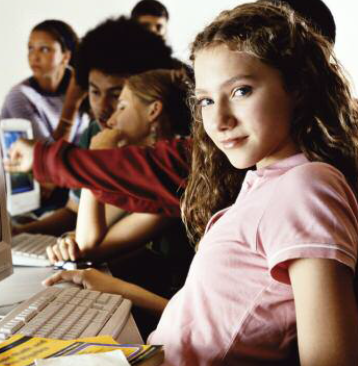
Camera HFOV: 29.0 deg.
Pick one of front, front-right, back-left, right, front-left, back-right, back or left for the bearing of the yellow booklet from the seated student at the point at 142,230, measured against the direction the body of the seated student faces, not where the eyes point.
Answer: left

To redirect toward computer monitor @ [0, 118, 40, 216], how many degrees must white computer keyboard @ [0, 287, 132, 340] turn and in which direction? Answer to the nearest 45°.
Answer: approximately 90° to its left

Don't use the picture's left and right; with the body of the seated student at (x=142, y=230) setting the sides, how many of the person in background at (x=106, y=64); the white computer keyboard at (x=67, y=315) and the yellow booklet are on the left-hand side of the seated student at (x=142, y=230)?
2

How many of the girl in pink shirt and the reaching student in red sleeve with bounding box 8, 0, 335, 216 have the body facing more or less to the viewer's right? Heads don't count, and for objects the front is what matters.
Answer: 0

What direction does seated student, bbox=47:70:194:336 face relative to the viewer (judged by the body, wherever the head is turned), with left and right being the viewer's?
facing to the left of the viewer

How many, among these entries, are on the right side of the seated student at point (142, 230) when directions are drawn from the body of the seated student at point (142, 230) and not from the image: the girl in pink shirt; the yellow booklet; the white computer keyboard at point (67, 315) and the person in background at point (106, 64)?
1

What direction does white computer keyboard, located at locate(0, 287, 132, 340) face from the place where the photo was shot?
facing to the right of the viewer

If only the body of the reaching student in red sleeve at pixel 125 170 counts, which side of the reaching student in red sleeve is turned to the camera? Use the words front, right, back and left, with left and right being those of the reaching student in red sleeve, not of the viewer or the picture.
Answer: left

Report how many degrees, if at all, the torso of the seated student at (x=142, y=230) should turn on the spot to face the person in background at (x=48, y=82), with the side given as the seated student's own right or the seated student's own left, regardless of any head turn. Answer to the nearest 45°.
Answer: approximately 90° to the seated student's own right

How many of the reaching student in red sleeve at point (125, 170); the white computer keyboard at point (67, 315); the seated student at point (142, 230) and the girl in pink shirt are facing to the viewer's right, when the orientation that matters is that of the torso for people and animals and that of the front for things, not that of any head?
1

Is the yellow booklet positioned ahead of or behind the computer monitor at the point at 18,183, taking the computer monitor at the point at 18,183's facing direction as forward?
ahead

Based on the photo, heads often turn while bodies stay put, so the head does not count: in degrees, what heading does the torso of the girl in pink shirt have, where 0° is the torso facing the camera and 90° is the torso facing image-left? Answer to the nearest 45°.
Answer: approximately 45°

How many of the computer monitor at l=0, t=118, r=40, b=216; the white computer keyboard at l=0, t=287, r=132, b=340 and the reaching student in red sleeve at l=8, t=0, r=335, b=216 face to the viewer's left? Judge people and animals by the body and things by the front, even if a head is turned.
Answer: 1
